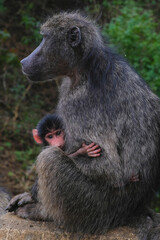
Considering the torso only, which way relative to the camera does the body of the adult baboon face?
to the viewer's left
